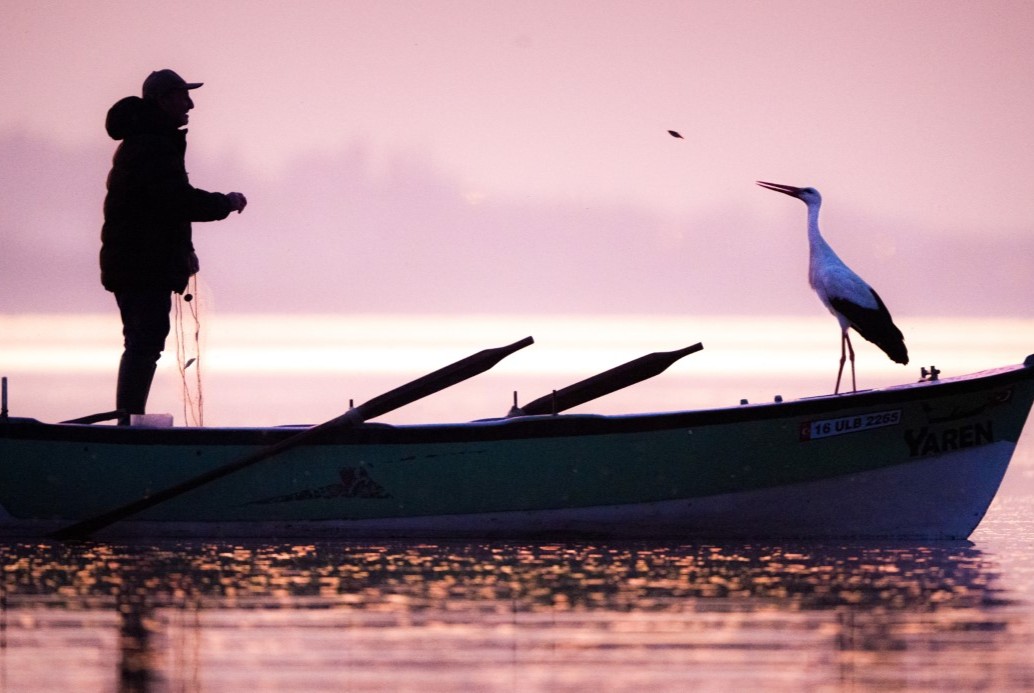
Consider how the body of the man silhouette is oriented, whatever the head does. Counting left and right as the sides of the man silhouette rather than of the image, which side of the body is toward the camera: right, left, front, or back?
right

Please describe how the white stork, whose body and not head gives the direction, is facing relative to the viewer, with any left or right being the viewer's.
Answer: facing to the left of the viewer

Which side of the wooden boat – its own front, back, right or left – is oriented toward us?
right

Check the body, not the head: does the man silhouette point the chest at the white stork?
yes

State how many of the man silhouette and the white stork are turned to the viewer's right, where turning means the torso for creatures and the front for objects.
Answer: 1
